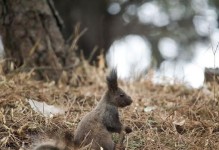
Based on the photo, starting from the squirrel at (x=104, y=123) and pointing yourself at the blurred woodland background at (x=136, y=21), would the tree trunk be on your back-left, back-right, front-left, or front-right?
front-left

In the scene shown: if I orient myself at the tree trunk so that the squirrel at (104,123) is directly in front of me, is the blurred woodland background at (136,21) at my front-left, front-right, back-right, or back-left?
back-left

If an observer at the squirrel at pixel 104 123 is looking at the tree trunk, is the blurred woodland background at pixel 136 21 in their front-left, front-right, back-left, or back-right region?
front-right

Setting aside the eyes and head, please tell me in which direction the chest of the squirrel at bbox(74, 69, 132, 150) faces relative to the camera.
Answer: to the viewer's right

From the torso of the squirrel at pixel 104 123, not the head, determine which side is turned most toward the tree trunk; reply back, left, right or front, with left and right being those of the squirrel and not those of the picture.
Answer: left
